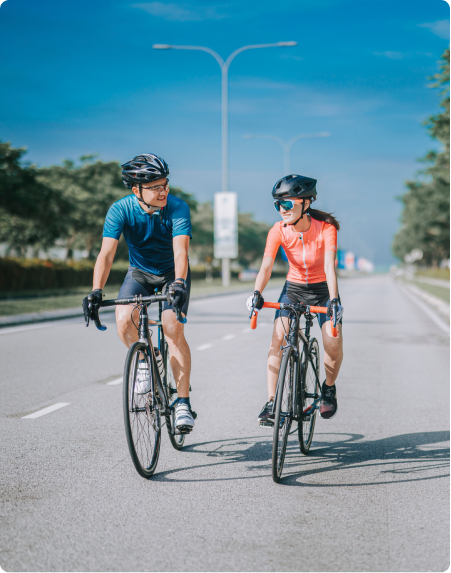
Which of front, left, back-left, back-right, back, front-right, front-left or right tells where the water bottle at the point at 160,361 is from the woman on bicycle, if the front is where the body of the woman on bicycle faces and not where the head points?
right

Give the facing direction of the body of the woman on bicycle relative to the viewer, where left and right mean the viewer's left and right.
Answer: facing the viewer

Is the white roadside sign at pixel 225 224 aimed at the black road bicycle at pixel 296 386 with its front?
yes

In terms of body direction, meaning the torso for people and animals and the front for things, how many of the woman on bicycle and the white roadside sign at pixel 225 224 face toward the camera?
2

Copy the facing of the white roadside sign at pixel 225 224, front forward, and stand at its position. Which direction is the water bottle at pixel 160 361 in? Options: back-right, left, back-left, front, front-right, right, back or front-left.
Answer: front

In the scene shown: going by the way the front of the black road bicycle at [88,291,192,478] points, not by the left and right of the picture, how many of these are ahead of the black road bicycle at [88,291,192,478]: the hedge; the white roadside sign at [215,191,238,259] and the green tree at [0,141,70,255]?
0

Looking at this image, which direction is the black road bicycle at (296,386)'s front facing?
toward the camera

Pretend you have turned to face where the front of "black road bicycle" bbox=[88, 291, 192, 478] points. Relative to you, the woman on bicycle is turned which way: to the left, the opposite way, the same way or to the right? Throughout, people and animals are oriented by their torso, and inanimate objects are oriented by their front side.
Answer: the same way

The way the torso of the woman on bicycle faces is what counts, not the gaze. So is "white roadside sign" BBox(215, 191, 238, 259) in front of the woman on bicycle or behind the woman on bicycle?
behind

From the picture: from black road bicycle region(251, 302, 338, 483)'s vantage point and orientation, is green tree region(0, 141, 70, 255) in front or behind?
behind

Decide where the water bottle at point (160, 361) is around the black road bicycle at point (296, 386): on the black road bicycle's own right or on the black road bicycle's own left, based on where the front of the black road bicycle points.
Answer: on the black road bicycle's own right

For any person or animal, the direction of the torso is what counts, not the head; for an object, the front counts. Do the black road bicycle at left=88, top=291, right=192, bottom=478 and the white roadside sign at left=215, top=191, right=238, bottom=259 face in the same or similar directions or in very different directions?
same or similar directions

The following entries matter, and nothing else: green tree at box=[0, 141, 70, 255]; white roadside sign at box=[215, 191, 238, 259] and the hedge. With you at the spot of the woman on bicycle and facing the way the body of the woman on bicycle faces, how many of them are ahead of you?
0

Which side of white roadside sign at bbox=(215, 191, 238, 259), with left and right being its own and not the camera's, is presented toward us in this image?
front

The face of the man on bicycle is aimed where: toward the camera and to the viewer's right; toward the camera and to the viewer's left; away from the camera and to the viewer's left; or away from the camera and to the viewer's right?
toward the camera and to the viewer's right

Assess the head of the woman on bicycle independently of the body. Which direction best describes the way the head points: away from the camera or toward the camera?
toward the camera

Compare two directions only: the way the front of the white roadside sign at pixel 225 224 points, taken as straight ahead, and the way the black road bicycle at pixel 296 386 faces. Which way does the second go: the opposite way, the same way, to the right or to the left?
the same way

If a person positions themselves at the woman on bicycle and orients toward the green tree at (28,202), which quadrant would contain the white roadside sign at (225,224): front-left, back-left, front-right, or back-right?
front-right
